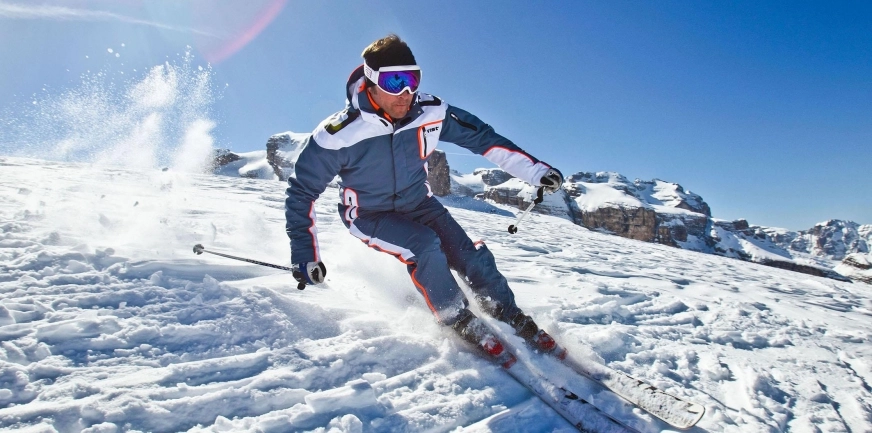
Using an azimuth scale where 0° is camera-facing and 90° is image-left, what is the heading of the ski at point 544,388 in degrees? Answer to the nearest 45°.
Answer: approximately 315°

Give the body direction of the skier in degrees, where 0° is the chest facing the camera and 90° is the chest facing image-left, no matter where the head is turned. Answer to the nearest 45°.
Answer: approximately 315°
